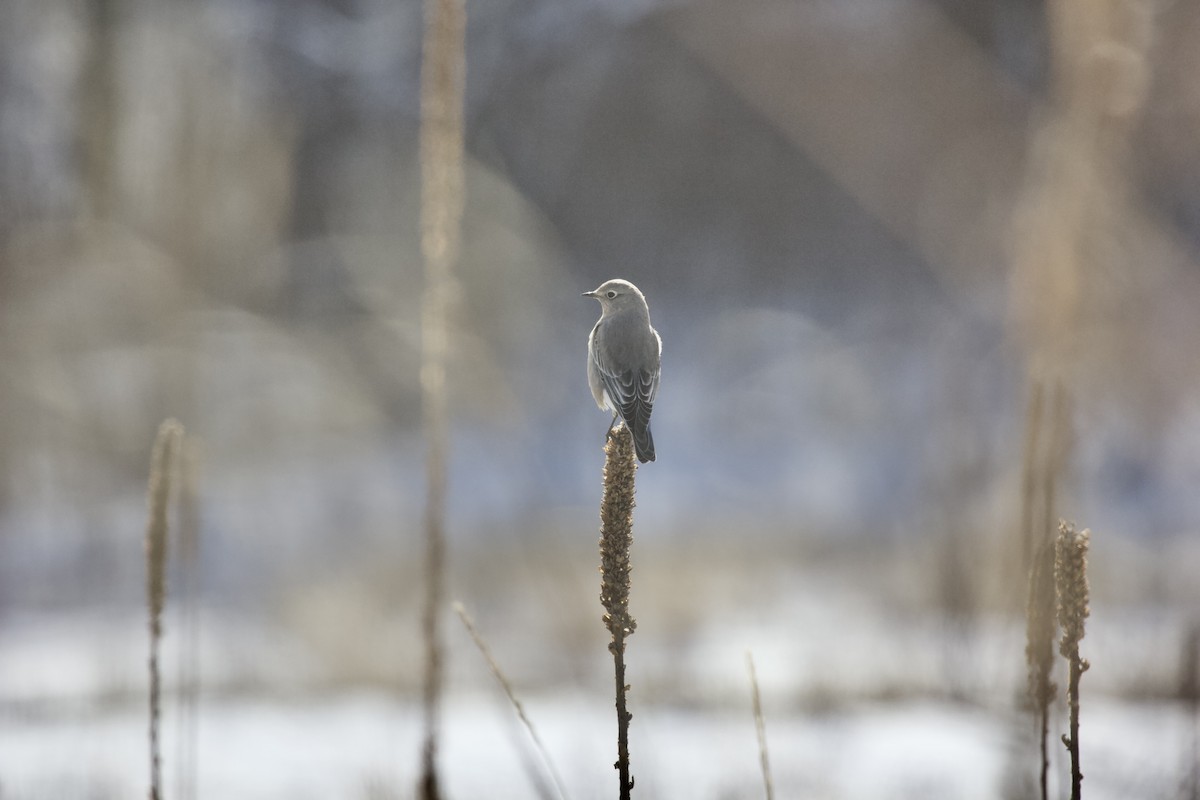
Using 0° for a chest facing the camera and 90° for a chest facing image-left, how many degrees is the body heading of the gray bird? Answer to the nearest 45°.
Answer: approximately 135°
